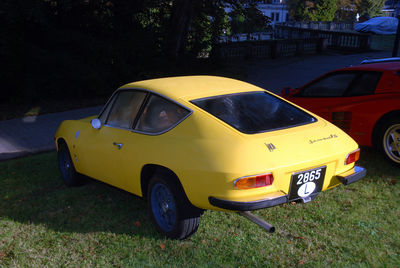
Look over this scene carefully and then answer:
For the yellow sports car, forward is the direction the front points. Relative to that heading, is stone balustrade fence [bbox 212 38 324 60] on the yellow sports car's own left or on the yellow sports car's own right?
on the yellow sports car's own right

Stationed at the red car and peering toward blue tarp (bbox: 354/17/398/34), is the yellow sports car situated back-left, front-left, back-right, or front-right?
back-left

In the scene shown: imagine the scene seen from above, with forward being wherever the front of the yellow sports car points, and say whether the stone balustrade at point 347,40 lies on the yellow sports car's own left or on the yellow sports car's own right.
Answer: on the yellow sports car's own right

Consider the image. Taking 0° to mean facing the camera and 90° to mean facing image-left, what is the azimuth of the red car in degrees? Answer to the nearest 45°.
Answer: approximately 135°

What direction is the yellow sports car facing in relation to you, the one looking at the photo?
facing away from the viewer and to the left of the viewer

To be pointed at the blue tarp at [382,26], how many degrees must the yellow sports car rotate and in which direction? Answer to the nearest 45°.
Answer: approximately 90° to its right
